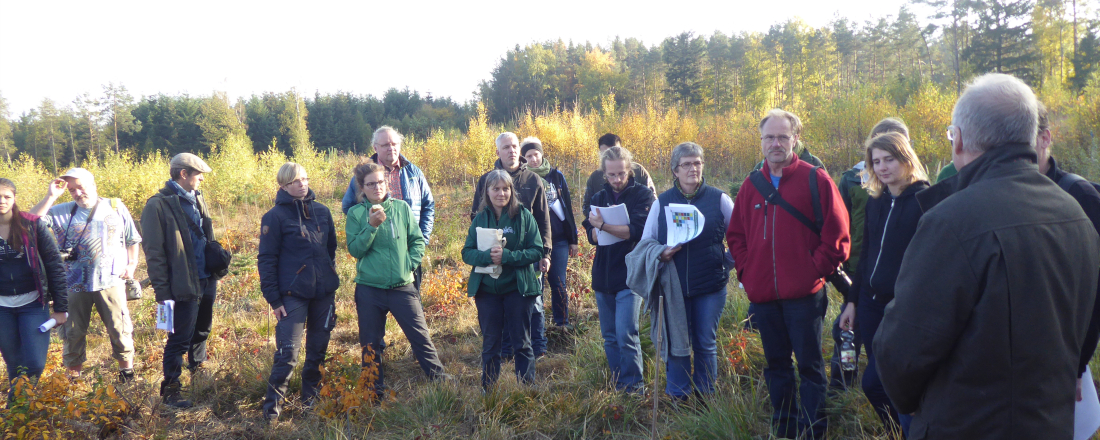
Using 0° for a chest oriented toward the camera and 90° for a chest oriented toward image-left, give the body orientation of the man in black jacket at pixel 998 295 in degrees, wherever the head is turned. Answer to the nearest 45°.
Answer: approximately 135°

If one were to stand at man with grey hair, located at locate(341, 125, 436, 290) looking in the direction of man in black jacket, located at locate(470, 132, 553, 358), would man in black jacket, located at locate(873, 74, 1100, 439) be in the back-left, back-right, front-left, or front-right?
front-right

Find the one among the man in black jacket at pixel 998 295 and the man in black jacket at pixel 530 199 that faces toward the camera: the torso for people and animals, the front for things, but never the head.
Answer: the man in black jacket at pixel 530 199

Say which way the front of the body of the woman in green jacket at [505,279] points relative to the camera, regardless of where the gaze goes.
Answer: toward the camera

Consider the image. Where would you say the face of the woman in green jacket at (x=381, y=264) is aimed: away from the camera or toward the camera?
toward the camera

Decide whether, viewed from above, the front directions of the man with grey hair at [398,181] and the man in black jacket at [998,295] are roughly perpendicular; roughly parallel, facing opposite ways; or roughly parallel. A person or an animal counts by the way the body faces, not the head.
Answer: roughly parallel, facing opposite ways

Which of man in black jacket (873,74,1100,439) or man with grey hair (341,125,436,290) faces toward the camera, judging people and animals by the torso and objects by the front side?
the man with grey hair

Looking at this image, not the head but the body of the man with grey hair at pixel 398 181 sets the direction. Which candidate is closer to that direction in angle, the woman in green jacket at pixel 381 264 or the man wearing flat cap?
the woman in green jacket

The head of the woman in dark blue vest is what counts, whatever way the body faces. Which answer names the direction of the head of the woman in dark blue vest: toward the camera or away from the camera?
toward the camera

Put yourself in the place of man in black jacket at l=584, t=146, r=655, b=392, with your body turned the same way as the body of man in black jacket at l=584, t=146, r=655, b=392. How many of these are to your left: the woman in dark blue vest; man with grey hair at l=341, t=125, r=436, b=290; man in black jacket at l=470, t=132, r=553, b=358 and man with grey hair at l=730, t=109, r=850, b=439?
2

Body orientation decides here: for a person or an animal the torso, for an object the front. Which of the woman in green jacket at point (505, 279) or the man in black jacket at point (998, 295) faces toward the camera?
the woman in green jacket

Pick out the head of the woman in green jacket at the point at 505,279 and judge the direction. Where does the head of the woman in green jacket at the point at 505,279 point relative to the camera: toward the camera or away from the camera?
toward the camera

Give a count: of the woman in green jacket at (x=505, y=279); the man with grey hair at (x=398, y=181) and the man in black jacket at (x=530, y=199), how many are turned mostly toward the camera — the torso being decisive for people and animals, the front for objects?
3

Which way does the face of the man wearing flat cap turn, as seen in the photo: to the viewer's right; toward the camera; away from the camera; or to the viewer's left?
to the viewer's right

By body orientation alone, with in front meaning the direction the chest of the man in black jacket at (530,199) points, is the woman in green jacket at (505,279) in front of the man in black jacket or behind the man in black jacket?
in front

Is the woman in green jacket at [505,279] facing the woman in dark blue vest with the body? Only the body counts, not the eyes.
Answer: no

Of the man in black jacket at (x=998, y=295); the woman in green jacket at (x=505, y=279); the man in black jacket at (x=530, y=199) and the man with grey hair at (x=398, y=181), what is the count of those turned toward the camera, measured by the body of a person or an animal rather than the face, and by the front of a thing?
3

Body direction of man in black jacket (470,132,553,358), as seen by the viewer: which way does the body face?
toward the camera
